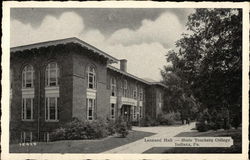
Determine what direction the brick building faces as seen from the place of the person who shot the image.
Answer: facing the viewer and to the right of the viewer

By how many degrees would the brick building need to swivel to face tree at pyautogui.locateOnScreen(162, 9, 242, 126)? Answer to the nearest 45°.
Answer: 0° — it already faces it

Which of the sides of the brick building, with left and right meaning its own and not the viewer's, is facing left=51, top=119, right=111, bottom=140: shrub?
front
